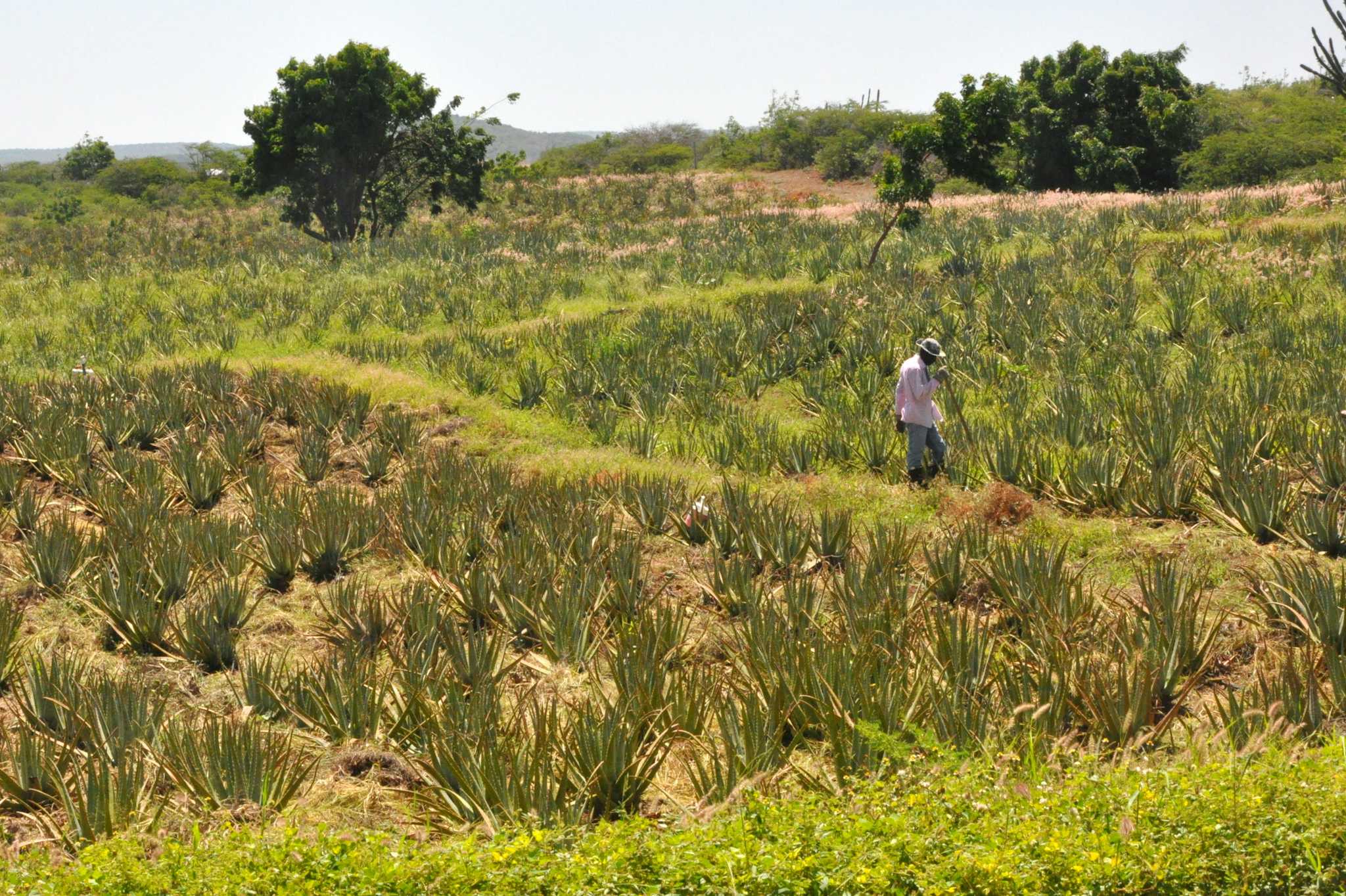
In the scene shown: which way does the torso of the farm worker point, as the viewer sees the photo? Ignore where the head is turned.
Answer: to the viewer's right

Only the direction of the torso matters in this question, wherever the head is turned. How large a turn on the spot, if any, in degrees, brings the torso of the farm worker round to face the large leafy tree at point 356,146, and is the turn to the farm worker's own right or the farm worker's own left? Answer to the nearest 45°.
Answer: approximately 135° to the farm worker's own left

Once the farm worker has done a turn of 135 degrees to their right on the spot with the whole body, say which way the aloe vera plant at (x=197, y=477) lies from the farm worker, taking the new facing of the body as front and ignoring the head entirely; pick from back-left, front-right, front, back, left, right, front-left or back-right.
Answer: front-right

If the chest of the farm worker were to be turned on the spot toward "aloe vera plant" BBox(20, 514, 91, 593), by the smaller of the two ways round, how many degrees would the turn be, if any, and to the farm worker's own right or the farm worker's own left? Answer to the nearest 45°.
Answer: approximately 135° to the farm worker's own right

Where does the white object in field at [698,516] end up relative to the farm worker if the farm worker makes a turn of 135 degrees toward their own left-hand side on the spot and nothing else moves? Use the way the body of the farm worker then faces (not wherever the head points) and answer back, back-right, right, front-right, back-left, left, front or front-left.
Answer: left

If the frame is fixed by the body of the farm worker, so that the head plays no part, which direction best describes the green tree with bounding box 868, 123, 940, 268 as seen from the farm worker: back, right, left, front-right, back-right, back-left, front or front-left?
left
